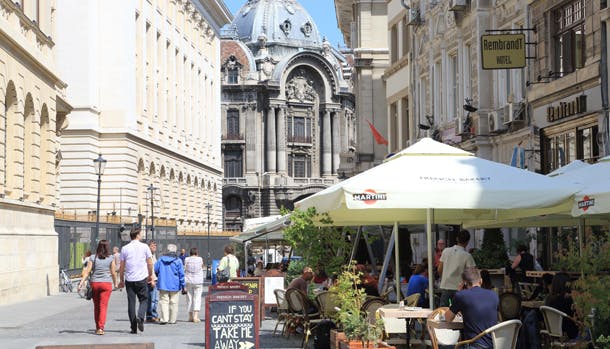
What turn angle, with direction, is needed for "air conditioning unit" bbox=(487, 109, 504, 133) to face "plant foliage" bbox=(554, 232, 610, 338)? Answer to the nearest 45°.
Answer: approximately 45° to its left

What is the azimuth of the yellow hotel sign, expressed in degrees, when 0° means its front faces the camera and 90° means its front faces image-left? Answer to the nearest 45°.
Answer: approximately 0°

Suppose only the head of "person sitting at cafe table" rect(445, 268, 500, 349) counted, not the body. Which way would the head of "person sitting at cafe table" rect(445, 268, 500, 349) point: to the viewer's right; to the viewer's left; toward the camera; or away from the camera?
away from the camera

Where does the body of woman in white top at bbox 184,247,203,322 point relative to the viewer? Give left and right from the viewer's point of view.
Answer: facing away from the viewer

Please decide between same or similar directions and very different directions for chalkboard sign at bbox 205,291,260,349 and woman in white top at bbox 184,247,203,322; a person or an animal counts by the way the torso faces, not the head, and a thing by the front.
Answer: very different directions

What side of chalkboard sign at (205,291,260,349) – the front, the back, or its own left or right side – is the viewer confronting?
front

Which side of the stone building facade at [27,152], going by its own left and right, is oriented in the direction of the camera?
right

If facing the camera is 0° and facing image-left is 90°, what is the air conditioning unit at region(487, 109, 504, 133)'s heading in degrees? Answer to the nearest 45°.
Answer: approximately 45°

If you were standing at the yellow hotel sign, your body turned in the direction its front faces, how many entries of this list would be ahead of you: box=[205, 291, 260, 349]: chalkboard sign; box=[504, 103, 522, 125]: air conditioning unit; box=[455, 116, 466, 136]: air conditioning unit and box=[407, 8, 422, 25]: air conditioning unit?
1

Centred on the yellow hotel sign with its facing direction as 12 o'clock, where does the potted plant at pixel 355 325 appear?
The potted plant is roughly at 12 o'clock from the yellow hotel sign.

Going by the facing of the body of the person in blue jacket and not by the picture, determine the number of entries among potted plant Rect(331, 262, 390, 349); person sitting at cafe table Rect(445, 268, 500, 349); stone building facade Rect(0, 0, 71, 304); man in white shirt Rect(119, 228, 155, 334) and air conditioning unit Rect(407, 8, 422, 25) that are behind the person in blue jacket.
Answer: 3

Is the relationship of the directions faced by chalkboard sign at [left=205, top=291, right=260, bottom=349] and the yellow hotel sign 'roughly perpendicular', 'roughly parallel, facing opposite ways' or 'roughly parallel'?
roughly parallel
